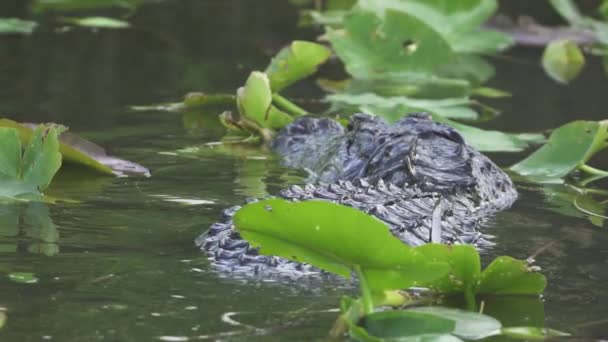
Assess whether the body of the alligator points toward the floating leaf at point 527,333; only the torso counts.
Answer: no

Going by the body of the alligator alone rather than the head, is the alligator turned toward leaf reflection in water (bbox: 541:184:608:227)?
no

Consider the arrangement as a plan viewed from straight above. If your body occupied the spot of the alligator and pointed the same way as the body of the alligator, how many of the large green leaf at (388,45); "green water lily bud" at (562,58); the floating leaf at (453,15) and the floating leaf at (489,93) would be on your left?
0

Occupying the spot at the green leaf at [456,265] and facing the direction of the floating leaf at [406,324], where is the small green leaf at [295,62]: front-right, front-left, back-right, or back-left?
back-right

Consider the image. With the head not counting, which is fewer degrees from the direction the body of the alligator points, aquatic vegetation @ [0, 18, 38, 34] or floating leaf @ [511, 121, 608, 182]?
the aquatic vegetation

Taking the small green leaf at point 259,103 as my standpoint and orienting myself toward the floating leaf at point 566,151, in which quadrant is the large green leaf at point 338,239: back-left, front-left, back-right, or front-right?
front-right
